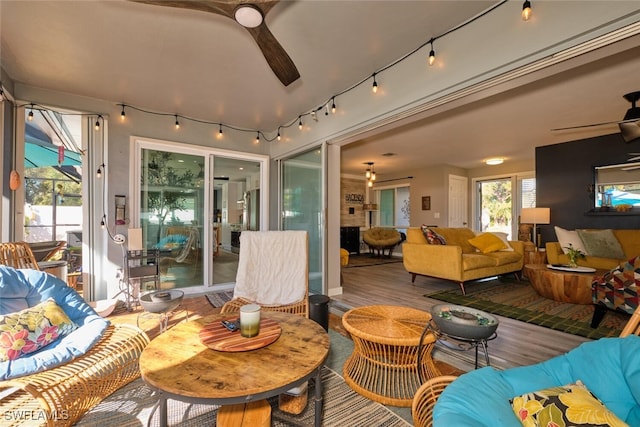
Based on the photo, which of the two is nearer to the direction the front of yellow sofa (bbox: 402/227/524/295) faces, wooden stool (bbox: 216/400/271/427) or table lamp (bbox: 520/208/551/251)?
the wooden stool

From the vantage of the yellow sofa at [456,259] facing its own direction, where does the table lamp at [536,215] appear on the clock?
The table lamp is roughly at 9 o'clock from the yellow sofa.

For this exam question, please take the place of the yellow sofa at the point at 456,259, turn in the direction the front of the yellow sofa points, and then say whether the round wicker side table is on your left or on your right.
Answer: on your right

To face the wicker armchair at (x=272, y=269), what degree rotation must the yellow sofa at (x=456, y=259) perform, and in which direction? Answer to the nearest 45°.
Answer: approximately 90° to its right

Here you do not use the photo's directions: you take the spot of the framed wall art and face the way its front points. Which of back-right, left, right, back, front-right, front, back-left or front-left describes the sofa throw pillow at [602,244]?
front-left

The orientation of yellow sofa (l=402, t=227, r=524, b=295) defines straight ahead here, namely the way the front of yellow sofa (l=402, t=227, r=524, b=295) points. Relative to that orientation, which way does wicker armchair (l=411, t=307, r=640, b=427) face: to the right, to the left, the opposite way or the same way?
to the right

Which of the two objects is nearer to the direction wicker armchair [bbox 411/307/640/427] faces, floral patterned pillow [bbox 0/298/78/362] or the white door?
the floral patterned pillow

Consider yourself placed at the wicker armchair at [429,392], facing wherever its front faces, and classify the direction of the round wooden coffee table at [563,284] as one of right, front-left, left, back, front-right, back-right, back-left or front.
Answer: back-right

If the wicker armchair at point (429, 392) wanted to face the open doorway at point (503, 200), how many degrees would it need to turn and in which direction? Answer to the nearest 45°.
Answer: approximately 135° to its right

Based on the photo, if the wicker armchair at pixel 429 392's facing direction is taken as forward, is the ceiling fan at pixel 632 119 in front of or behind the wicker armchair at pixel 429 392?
behind

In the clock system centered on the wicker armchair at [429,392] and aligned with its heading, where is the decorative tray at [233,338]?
The decorative tray is roughly at 1 o'clock from the wicker armchair.
